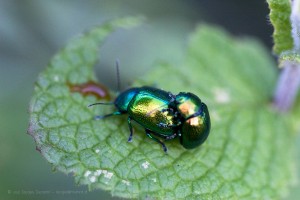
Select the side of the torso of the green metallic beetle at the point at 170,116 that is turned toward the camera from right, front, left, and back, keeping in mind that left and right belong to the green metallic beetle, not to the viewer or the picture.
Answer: left
